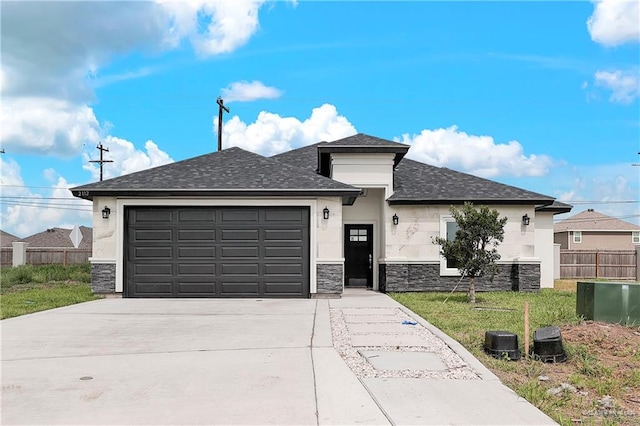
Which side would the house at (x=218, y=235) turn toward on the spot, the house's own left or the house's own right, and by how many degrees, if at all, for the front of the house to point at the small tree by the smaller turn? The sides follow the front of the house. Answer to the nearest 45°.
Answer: approximately 90° to the house's own left

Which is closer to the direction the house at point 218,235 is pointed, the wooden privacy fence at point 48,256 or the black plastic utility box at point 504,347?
the black plastic utility box

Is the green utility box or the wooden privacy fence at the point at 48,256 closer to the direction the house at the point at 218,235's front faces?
the green utility box

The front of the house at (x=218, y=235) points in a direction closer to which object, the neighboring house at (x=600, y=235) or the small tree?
the small tree

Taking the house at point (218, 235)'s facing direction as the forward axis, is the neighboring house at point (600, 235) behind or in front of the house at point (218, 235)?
behind

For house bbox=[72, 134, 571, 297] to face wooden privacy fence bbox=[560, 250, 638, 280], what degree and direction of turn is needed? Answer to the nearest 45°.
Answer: approximately 135° to its left

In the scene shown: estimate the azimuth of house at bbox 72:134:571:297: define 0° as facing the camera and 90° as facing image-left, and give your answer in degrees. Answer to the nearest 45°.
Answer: approximately 0°

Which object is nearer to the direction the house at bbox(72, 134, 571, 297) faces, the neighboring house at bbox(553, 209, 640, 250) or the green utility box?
the green utility box
